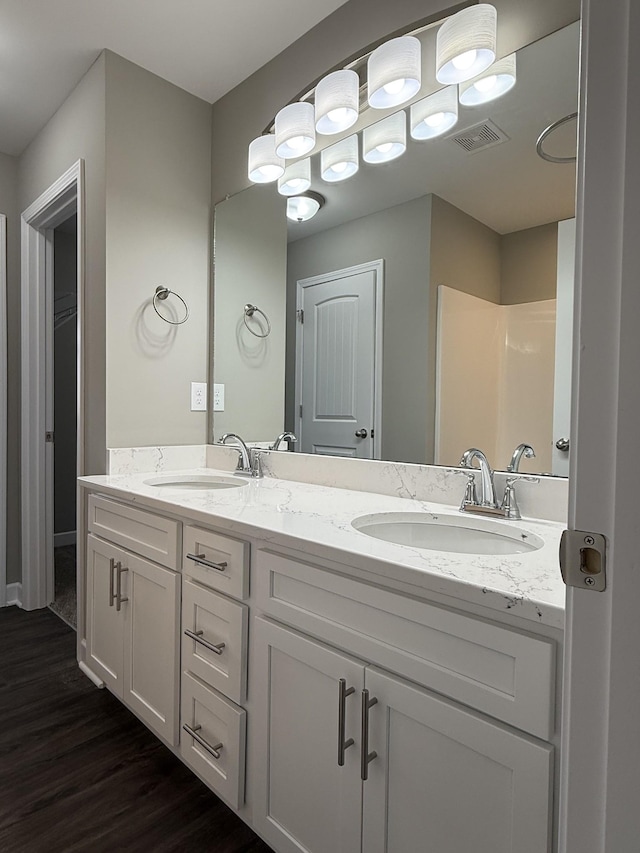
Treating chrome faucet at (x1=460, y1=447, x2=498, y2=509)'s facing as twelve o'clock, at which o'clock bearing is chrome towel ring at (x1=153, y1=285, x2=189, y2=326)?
The chrome towel ring is roughly at 2 o'clock from the chrome faucet.

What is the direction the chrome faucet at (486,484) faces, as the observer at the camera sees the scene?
facing the viewer and to the left of the viewer

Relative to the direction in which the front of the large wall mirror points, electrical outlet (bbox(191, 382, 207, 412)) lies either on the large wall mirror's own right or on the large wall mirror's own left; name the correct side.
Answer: on the large wall mirror's own right

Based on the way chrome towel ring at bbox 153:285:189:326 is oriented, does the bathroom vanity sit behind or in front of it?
in front

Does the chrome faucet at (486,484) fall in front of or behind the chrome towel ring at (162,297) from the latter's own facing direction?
in front

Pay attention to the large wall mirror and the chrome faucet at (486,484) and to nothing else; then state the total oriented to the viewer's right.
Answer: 0

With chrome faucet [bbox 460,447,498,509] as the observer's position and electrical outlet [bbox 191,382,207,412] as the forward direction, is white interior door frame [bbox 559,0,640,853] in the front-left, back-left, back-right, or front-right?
back-left
